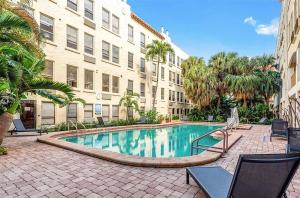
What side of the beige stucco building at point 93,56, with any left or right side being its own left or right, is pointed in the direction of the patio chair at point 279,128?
front

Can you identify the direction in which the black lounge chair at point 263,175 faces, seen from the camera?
facing away from the viewer and to the left of the viewer

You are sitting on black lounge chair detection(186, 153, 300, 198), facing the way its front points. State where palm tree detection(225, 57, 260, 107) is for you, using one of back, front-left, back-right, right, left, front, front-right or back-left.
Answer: front-right

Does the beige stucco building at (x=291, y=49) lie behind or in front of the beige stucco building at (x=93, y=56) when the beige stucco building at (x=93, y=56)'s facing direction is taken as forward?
in front

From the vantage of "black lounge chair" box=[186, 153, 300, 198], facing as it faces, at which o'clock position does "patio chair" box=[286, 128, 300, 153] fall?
The patio chair is roughly at 2 o'clock from the black lounge chair.

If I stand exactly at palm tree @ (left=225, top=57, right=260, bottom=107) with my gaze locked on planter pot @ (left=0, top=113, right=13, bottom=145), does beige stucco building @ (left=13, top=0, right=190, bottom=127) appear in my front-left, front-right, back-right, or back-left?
front-right

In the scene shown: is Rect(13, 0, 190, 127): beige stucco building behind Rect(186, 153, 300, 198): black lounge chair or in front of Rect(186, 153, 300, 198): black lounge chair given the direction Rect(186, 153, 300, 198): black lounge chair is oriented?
in front

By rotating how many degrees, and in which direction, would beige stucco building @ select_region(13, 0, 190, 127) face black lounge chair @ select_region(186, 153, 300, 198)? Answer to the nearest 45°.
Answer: approximately 45° to its right

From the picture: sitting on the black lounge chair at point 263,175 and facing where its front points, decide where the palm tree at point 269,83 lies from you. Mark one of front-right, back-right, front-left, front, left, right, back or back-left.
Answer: front-right

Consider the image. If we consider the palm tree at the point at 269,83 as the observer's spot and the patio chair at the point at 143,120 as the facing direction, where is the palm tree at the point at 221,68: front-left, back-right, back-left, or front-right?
front-right

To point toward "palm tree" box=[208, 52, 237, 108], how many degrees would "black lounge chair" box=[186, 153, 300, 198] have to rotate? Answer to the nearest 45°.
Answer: approximately 45° to its right
